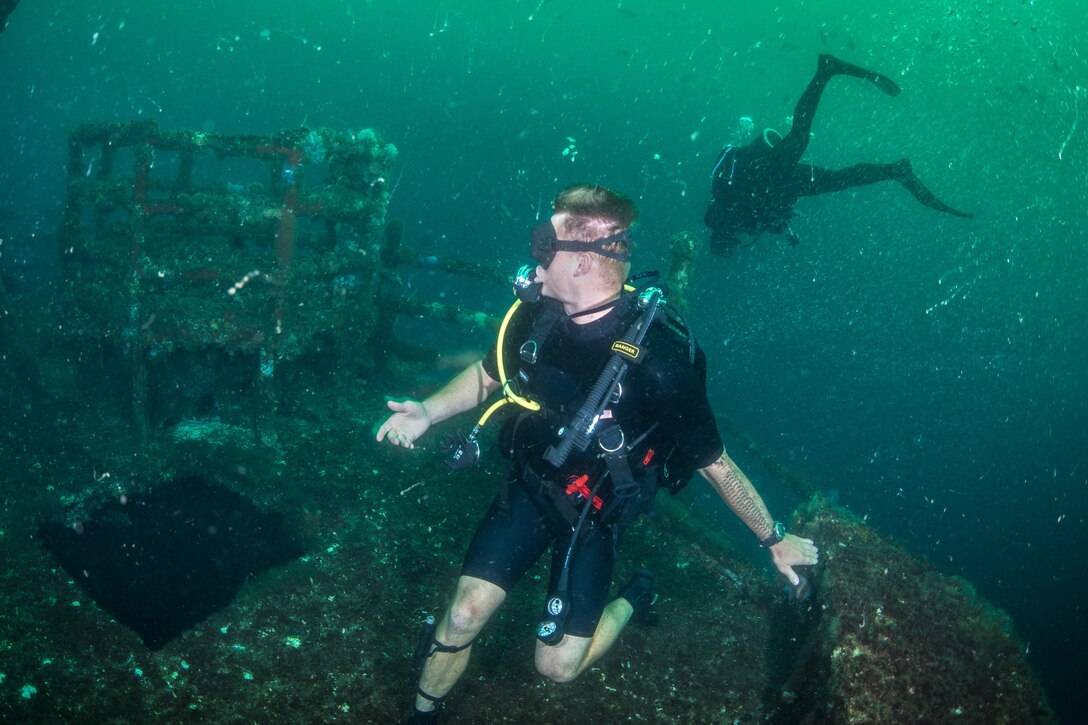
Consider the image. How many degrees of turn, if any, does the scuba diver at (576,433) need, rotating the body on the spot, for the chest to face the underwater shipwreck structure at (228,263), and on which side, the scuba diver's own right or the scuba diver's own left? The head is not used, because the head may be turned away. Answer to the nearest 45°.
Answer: approximately 90° to the scuba diver's own right

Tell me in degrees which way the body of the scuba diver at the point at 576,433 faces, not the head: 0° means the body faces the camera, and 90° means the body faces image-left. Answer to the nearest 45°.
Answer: approximately 45°

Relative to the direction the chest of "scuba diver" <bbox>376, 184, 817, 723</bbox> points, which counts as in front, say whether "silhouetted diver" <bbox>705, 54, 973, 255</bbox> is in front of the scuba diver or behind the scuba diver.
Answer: behind

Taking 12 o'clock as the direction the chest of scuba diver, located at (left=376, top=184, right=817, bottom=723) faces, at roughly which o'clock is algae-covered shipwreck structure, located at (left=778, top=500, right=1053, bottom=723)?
The algae-covered shipwreck structure is roughly at 8 o'clock from the scuba diver.
